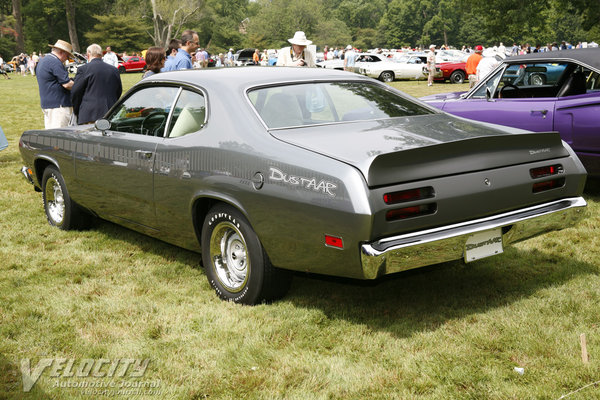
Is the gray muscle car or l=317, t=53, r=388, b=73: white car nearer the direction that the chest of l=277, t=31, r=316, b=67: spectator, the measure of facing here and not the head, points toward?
the gray muscle car

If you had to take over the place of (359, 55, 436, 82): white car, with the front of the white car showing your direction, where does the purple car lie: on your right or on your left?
on your left

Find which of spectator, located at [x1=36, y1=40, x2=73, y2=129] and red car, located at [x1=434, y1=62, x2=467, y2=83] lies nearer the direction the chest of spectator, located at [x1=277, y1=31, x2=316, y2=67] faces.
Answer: the spectator

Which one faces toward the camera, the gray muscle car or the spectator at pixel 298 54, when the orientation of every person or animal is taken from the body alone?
the spectator

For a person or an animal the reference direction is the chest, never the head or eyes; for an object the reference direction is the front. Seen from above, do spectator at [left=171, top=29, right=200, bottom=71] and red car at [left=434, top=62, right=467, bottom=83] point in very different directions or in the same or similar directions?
very different directions

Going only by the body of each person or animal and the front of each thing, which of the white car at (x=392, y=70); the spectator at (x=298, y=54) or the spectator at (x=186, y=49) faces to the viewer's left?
the white car

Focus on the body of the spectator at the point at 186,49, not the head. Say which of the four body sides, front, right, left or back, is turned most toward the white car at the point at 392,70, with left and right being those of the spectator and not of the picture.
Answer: left

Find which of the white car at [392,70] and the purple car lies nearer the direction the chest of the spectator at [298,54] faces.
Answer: the purple car

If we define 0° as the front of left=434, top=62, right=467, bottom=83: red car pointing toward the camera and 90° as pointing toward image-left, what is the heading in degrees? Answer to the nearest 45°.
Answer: approximately 45°

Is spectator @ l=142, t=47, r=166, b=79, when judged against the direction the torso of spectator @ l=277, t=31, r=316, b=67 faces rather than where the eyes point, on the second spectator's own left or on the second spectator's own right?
on the second spectator's own right

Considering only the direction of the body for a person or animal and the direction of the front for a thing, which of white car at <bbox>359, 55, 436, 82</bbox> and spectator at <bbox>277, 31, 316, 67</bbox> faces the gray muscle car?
the spectator

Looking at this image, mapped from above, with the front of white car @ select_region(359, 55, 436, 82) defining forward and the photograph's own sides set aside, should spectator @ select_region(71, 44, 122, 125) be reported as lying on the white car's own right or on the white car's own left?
on the white car's own left

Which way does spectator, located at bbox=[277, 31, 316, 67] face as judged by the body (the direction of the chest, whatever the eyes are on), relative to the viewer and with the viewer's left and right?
facing the viewer

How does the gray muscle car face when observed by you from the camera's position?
facing away from the viewer and to the left of the viewer
